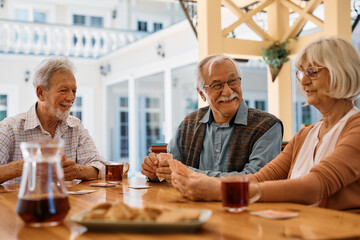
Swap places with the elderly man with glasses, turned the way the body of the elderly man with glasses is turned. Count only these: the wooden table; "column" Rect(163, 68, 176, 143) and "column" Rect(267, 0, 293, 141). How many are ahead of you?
1

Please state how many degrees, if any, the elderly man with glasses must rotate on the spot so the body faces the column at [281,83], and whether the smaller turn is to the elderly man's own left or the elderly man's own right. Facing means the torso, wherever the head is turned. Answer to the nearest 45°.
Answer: approximately 180°

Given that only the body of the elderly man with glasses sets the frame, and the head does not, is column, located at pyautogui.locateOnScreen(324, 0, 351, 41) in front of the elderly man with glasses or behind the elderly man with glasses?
behind

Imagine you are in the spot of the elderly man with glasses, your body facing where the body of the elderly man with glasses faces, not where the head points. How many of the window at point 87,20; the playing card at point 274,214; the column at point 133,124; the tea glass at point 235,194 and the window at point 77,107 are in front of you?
2

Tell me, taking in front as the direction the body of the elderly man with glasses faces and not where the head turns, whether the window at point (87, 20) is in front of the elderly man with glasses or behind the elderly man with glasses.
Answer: behind

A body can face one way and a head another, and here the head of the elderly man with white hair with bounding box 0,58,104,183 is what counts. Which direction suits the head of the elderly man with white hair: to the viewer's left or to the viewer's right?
to the viewer's right

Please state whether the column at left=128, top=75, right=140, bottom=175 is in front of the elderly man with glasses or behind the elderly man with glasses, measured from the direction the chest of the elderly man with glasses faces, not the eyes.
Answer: behind

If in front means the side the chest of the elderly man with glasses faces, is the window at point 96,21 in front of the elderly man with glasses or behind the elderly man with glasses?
behind

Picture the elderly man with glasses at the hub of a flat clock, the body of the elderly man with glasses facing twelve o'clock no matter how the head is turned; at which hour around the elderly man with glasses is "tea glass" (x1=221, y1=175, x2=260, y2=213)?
The tea glass is roughly at 12 o'clock from the elderly man with glasses.

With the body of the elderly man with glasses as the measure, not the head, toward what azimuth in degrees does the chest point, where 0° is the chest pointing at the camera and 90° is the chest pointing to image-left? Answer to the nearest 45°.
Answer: approximately 0°

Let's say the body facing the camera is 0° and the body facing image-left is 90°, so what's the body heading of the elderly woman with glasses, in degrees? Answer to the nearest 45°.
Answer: approximately 45°

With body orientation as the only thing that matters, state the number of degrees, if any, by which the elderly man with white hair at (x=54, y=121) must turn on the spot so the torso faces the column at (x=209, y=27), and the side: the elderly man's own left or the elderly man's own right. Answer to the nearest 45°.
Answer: approximately 90° to the elderly man's own left
